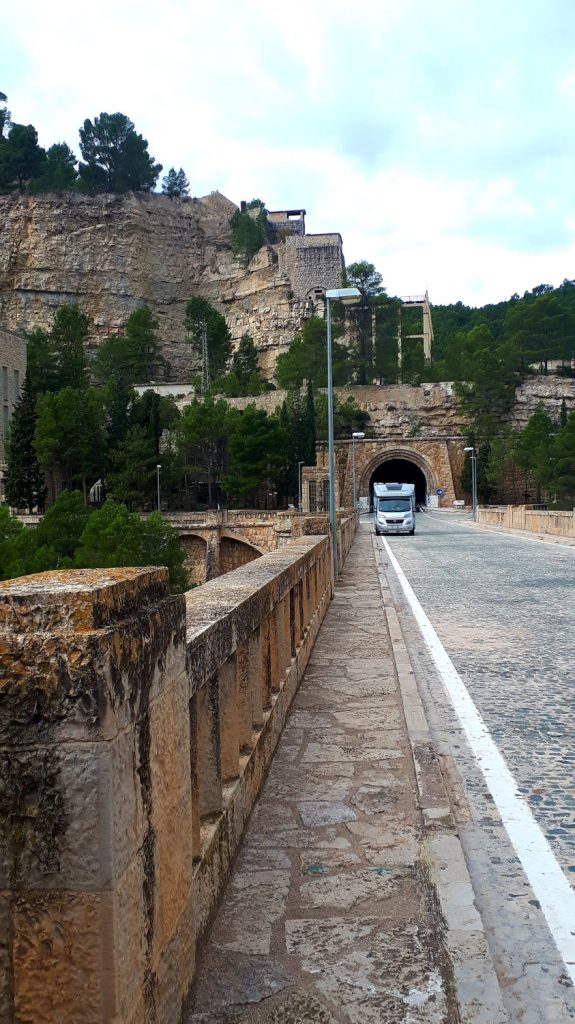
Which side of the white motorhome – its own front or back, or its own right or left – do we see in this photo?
front

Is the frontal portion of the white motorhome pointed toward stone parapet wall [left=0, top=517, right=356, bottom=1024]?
yes

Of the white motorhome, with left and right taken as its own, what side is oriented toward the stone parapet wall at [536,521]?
left
